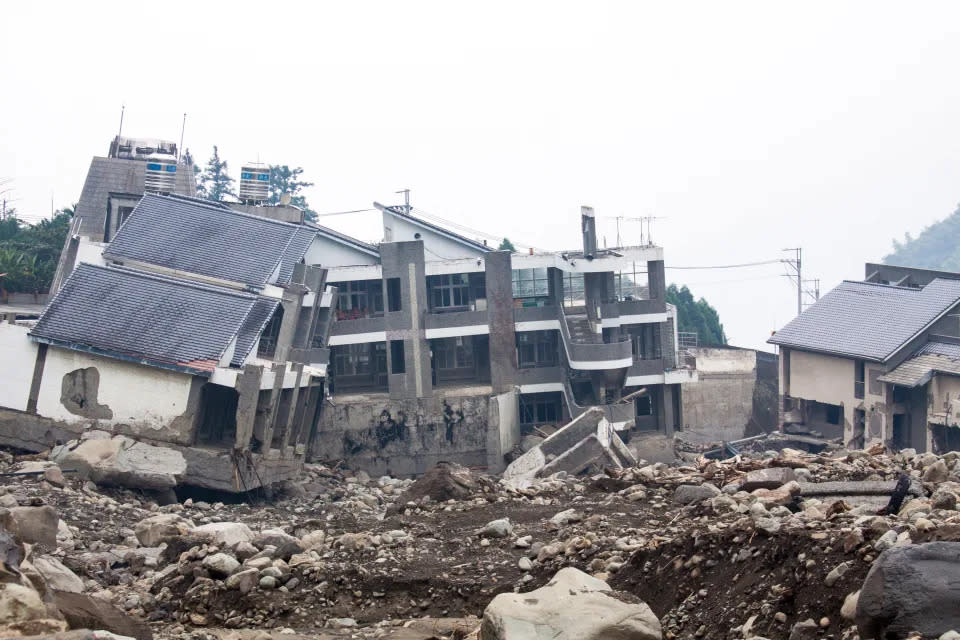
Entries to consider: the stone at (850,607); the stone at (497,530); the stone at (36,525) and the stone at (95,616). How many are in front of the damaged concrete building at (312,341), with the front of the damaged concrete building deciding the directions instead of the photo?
4

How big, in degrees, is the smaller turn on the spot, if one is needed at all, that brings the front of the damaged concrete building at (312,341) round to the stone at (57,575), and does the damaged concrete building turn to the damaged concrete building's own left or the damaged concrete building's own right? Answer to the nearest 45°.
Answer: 0° — it already faces it

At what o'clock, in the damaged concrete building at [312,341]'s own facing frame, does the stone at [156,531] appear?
The stone is roughly at 12 o'clock from the damaged concrete building.

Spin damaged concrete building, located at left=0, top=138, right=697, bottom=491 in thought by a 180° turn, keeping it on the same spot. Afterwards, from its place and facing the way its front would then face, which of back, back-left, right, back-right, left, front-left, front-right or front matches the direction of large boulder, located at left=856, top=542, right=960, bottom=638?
back

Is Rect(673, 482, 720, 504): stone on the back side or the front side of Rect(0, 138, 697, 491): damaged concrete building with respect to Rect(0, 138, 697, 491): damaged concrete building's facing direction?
on the front side

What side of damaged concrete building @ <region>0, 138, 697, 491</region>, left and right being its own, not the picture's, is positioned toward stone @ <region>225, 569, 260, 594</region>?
front

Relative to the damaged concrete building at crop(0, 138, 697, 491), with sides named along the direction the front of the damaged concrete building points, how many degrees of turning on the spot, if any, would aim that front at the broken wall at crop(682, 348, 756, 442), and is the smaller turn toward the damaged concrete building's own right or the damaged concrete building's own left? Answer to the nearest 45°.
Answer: approximately 135° to the damaged concrete building's own left

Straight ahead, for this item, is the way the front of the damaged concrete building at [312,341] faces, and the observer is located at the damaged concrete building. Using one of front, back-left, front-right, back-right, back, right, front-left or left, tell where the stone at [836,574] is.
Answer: front

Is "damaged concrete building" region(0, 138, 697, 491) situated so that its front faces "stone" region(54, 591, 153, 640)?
yes

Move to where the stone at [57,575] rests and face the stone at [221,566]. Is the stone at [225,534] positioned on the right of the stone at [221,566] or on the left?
left

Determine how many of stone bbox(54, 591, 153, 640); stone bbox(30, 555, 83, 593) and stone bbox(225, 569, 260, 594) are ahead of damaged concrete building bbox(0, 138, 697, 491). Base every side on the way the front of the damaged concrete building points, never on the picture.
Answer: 3

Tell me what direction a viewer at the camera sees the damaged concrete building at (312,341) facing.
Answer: facing the viewer

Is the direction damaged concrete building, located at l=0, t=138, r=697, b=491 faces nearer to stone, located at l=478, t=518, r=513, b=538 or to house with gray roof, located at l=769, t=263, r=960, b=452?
the stone

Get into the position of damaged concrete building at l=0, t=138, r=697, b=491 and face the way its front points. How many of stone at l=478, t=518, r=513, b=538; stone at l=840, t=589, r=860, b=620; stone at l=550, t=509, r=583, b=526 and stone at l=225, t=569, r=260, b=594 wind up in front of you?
4
